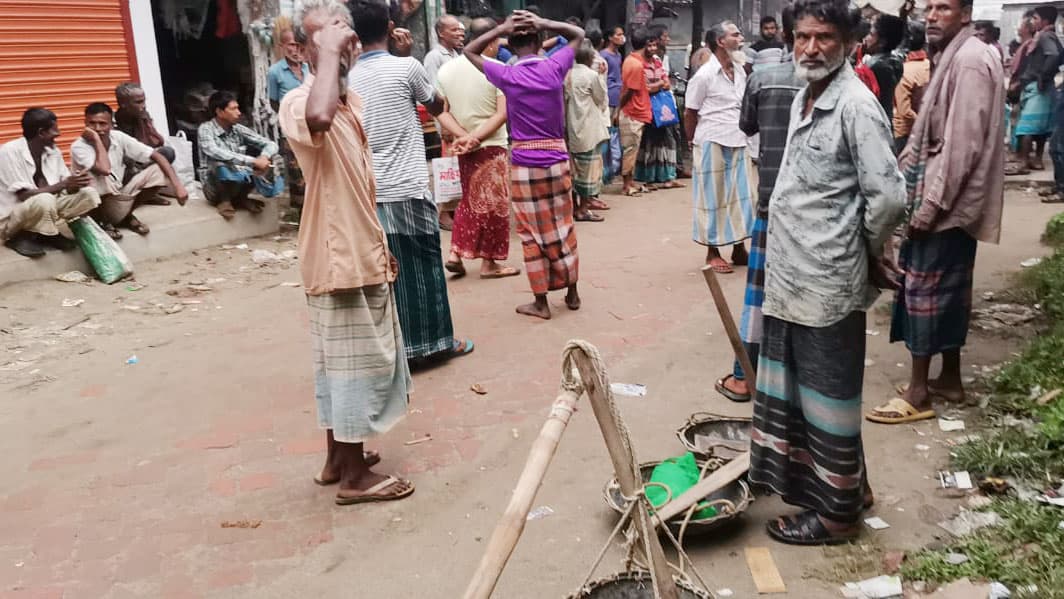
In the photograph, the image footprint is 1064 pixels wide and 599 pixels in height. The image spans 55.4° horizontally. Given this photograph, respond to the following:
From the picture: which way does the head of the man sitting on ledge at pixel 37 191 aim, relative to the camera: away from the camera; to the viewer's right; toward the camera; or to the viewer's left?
to the viewer's right

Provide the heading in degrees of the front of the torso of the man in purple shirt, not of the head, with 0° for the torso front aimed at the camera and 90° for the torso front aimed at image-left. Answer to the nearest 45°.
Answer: approximately 180°

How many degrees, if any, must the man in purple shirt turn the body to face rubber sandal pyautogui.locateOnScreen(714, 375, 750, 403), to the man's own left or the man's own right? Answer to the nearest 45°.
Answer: approximately 135° to the man's own right

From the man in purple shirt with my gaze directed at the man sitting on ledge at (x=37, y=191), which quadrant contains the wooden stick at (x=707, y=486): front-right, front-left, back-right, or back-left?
back-left

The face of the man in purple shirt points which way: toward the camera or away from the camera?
away from the camera

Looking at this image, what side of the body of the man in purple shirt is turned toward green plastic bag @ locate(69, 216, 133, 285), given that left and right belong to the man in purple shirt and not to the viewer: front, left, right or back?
left
